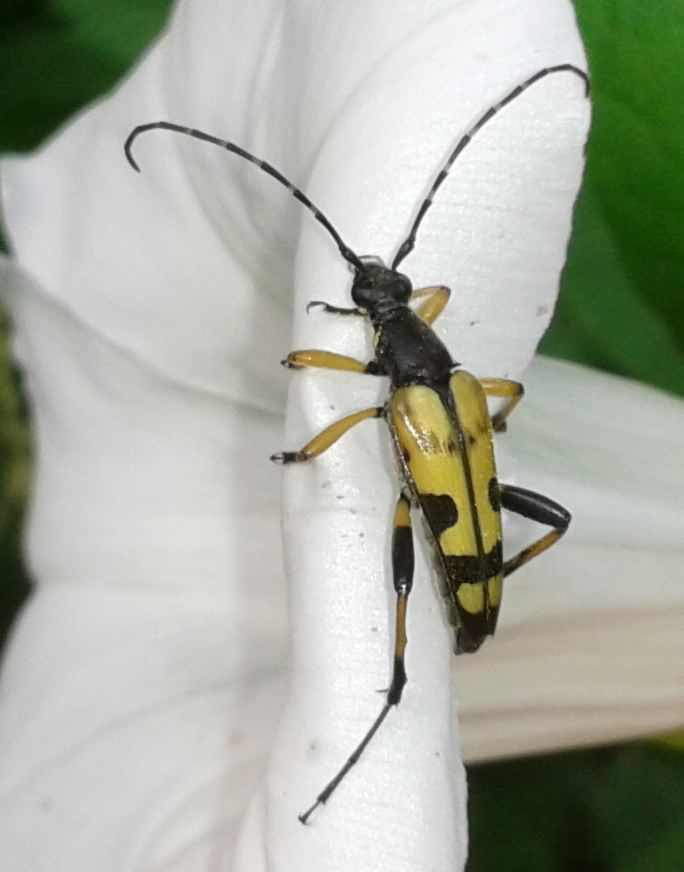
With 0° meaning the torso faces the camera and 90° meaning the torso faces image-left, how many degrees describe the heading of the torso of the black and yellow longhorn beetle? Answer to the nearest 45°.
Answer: approximately 180°
